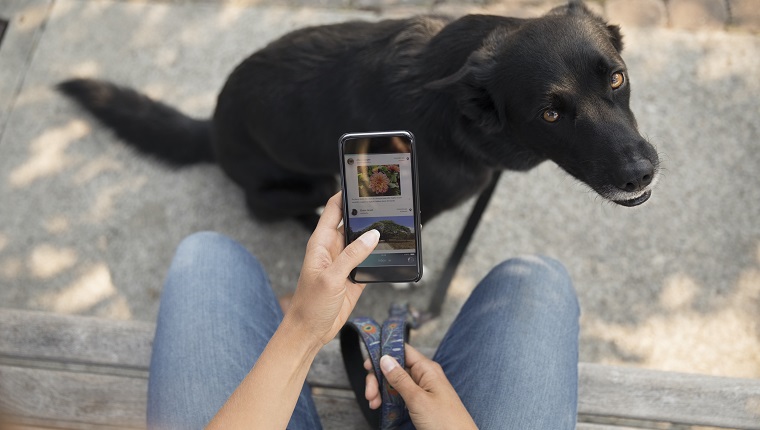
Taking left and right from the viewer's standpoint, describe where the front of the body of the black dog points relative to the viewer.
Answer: facing to the right of the viewer
